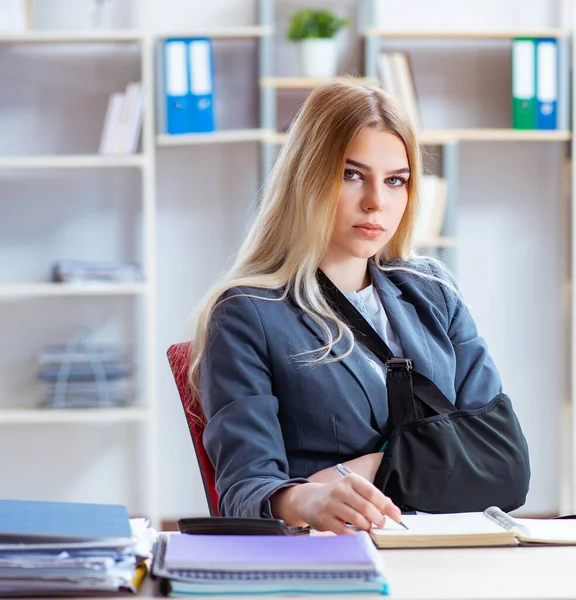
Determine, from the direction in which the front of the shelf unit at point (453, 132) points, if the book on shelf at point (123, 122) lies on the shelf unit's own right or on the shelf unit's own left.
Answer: on the shelf unit's own right

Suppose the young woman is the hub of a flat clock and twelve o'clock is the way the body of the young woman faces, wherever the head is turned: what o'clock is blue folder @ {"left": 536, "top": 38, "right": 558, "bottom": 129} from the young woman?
The blue folder is roughly at 8 o'clock from the young woman.

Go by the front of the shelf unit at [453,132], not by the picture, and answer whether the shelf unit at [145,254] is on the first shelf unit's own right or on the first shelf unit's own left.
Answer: on the first shelf unit's own right

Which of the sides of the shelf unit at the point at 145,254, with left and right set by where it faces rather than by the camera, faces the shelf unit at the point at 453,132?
left

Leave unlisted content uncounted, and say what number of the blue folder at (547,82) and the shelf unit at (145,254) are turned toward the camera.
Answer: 2

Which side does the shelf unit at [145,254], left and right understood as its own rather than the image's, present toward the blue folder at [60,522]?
front

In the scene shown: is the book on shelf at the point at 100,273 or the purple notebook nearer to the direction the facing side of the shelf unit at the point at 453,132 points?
the purple notebook

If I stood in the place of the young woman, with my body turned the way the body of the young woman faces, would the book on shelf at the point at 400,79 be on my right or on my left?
on my left

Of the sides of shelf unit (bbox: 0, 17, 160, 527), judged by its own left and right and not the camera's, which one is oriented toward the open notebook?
front

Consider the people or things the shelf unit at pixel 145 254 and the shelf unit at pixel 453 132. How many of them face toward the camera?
2

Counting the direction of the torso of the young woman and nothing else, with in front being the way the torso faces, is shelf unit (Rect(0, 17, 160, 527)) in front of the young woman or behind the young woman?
behind
